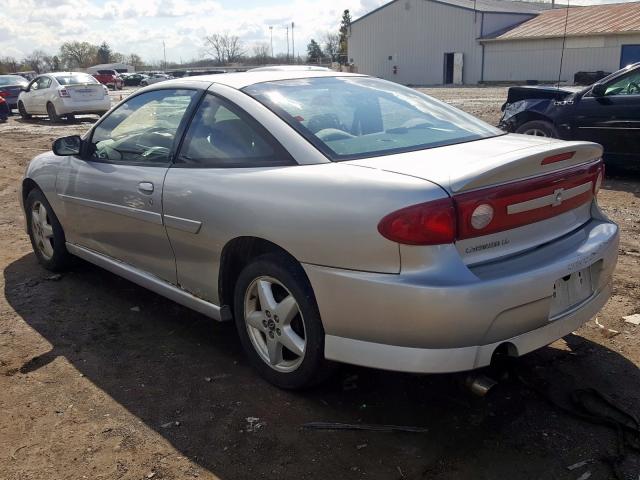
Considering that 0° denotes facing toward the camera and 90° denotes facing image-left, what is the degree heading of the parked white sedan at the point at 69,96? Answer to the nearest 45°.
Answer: approximately 135°

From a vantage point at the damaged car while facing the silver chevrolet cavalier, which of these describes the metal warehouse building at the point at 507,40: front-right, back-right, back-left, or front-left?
back-right

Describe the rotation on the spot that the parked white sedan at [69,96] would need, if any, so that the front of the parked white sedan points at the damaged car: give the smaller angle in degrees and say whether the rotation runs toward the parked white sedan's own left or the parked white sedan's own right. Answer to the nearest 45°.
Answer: approximately 180°

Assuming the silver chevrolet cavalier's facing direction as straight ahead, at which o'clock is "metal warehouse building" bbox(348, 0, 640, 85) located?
The metal warehouse building is roughly at 2 o'clock from the silver chevrolet cavalier.

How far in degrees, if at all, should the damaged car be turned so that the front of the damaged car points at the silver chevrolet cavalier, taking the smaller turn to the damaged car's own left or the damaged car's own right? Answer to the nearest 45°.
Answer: approximately 90° to the damaged car's own left

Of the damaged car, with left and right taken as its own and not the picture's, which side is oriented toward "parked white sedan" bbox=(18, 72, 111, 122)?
front

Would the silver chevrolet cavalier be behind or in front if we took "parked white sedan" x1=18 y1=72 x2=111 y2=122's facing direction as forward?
behind

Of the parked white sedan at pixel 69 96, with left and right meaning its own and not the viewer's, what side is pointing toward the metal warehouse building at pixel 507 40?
right

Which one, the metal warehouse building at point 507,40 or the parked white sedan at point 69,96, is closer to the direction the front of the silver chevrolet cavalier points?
the parked white sedan

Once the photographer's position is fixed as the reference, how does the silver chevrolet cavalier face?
facing away from the viewer and to the left of the viewer

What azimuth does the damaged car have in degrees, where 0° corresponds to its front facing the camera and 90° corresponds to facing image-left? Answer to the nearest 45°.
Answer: approximately 90°
